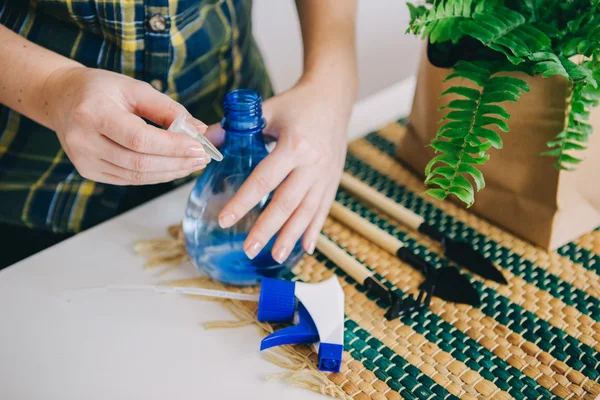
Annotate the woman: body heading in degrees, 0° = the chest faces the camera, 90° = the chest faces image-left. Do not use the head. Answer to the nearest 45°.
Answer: approximately 315°
